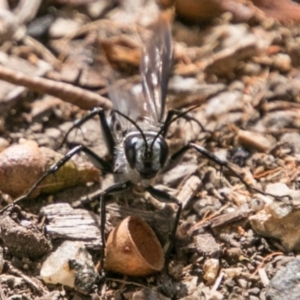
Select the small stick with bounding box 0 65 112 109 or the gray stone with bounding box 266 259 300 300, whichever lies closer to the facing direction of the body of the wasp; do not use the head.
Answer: the gray stone

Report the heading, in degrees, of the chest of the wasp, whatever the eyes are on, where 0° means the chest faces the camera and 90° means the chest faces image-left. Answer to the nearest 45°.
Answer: approximately 0°

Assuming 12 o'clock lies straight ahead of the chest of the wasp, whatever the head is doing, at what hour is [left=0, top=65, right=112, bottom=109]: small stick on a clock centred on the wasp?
The small stick is roughly at 4 o'clock from the wasp.

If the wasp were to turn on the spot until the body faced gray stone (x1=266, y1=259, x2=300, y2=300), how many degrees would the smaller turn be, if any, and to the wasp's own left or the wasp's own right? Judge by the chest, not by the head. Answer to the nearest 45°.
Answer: approximately 45° to the wasp's own left
